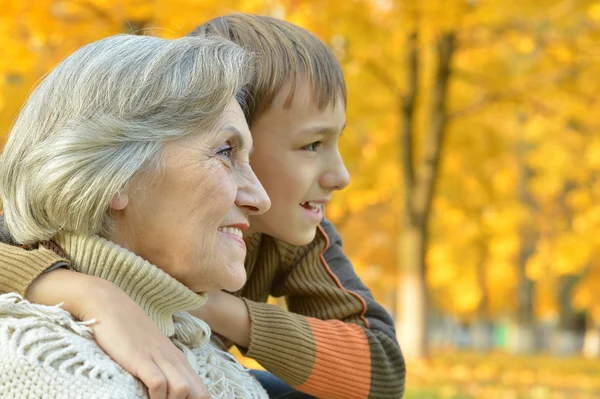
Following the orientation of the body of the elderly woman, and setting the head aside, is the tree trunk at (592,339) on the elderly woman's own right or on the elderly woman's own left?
on the elderly woman's own left

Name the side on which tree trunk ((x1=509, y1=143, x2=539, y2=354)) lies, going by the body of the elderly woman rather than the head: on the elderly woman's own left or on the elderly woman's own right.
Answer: on the elderly woman's own left

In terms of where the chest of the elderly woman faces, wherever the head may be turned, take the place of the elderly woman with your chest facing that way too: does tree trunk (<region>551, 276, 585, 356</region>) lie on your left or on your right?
on your left

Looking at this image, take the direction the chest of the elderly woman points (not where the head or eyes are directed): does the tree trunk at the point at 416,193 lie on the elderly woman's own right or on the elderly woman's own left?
on the elderly woman's own left

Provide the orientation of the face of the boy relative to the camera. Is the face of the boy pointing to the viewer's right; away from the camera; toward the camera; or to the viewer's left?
to the viewer's right

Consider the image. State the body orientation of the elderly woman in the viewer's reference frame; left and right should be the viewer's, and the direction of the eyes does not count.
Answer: facing to the right of the viewer
